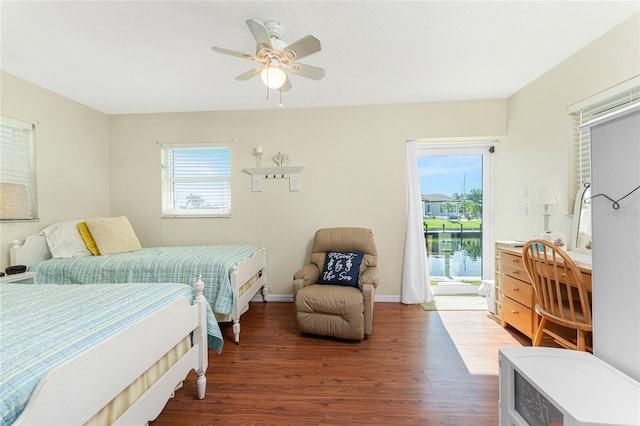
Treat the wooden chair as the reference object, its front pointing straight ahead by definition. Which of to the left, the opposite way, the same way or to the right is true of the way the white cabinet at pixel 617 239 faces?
the opposite way

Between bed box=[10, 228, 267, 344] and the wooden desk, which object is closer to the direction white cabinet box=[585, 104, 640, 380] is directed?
the bed

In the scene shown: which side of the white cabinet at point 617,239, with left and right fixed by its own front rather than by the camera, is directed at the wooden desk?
right

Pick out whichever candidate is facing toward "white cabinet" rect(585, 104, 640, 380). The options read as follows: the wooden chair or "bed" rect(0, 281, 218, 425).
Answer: the bed

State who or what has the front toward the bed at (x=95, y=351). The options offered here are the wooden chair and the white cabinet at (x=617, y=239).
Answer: the white cabinet

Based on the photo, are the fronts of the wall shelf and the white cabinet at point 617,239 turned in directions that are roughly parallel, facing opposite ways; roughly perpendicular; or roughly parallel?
roughly perpendicular

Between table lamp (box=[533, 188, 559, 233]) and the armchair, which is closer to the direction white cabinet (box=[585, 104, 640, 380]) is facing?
the armchair

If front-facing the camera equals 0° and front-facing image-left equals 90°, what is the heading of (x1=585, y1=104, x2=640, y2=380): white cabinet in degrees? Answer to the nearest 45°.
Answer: approximately 45°

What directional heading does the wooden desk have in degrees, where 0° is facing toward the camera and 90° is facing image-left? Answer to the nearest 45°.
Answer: approximately 45°

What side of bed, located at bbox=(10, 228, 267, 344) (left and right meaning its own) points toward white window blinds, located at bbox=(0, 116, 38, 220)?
back

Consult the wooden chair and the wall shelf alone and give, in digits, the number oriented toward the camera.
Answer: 1
